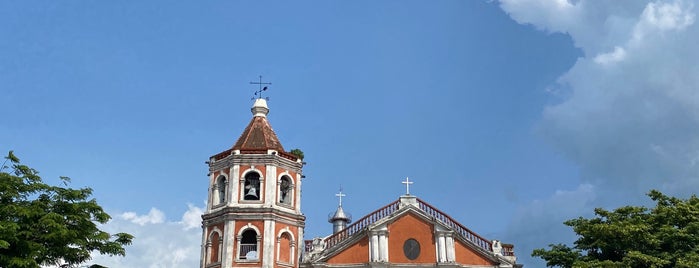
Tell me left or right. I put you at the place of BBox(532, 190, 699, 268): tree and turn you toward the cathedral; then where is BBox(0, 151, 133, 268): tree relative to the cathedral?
left

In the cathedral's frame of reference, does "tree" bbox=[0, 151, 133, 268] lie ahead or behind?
ahead

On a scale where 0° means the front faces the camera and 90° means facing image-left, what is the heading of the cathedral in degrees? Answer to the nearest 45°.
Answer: approximately 0°
